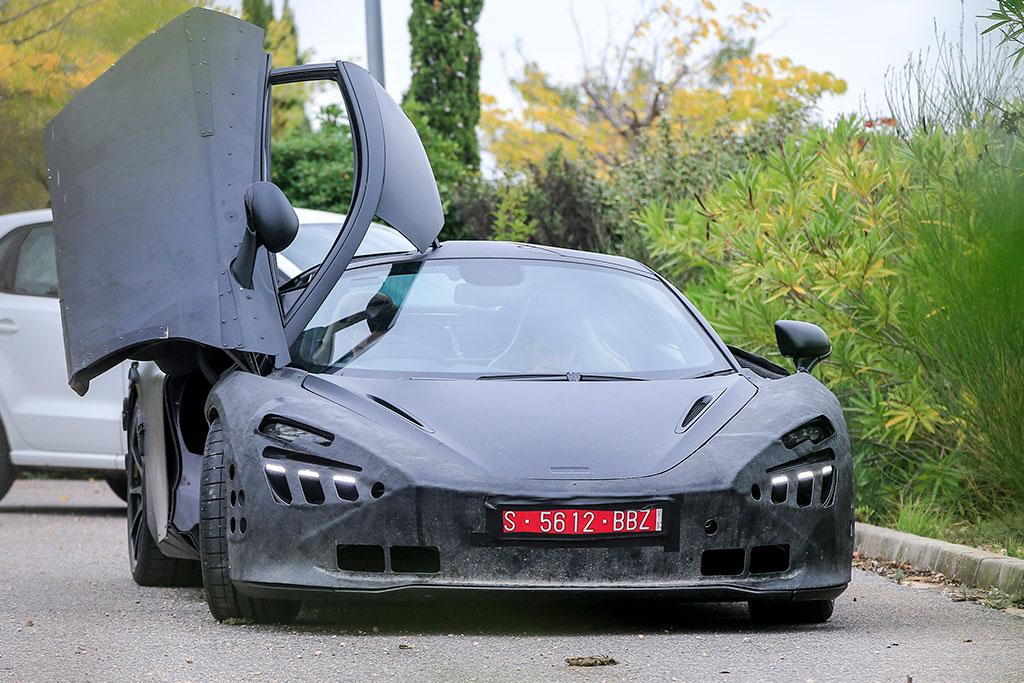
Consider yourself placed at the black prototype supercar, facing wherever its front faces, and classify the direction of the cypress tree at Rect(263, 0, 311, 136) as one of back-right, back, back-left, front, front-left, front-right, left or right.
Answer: back

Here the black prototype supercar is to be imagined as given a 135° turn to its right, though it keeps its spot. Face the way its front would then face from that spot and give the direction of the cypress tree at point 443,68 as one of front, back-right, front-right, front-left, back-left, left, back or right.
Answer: front-right

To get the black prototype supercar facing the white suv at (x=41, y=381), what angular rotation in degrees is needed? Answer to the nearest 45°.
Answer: approximately 135° to its right

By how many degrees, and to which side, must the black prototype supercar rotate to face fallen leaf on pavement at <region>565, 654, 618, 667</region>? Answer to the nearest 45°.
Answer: approximately 45° to its left

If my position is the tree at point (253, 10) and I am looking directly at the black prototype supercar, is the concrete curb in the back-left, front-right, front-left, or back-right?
front-left

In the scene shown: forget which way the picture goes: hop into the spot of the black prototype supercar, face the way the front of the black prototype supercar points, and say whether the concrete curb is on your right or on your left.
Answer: on your left

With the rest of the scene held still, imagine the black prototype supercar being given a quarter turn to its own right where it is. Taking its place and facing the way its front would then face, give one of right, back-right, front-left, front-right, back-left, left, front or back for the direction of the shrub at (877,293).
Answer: back-right

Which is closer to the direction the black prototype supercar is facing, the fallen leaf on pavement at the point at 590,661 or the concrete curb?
the fallen leaf on pavement

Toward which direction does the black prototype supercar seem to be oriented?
toward the camera

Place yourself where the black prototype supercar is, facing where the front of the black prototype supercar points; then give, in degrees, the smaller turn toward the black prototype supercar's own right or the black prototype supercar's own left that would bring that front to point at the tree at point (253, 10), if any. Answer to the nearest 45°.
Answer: approximately 180°

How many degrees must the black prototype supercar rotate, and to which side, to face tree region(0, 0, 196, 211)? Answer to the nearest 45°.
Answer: approximately 135° to its right
